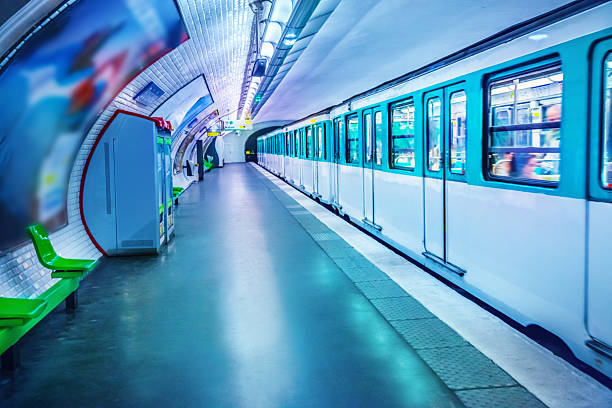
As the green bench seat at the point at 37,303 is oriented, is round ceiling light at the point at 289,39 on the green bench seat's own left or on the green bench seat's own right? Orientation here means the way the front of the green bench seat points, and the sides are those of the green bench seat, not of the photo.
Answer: on the green bench seat's own left

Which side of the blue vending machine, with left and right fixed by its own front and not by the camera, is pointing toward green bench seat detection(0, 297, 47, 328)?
right

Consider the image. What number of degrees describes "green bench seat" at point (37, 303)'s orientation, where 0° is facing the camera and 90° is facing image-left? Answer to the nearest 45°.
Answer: approximately 315°

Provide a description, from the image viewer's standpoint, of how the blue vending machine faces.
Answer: facing to the right of the viewer

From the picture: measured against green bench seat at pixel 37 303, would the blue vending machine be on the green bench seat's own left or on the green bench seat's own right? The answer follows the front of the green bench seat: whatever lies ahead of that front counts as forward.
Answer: on the green bench seat's own left

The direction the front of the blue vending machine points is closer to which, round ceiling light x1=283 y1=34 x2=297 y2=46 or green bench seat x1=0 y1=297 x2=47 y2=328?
the round ceiling light
